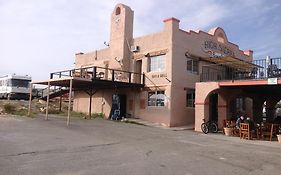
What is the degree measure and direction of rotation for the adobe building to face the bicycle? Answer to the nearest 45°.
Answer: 0° — it already faces it

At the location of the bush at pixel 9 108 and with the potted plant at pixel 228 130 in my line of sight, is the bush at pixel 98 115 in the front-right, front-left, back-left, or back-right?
front-left

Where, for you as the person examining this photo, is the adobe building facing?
facing the viewer and to the right of the viewer

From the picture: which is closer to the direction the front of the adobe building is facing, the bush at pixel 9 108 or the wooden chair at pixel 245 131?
the wooden chair

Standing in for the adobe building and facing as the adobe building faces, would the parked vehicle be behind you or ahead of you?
behind

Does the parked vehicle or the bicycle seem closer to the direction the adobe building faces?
the bicycle

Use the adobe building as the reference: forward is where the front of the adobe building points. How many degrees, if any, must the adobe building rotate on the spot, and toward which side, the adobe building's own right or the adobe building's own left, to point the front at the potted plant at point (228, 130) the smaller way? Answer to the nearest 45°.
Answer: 0° — it already faces it
